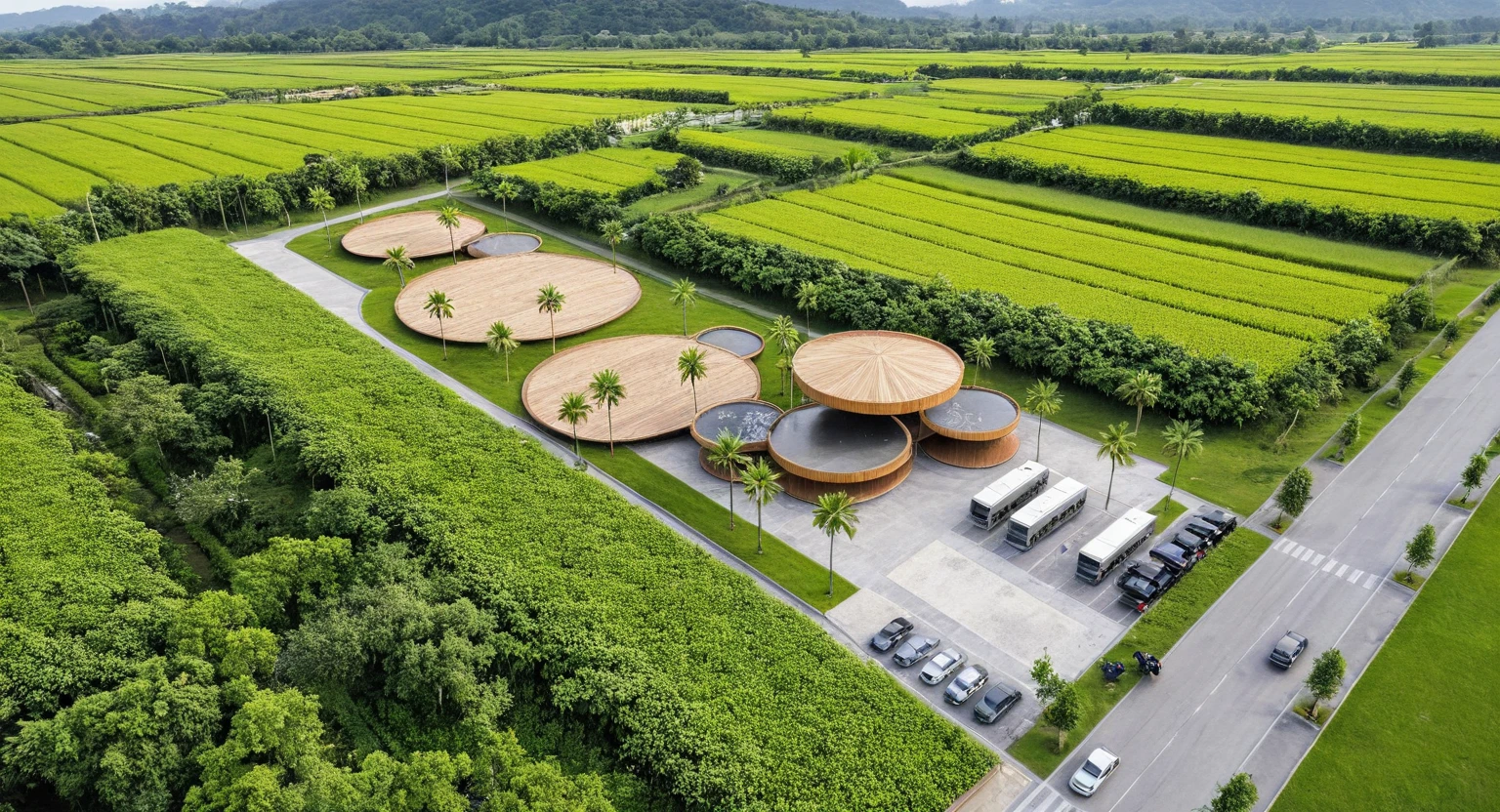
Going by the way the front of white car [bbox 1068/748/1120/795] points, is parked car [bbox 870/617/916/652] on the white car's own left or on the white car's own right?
on the white car's own right

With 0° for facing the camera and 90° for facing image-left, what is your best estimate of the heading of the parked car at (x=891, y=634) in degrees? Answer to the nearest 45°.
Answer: approximately 45°

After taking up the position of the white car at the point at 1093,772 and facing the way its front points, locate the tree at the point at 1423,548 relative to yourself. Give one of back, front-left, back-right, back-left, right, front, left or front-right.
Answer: back

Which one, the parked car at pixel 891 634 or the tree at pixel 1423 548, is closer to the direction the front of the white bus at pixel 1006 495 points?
the parked car

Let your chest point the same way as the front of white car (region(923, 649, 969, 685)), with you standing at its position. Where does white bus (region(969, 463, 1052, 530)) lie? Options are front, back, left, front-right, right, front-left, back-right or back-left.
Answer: back-right

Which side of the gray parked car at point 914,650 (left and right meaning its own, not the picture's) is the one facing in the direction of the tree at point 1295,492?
back

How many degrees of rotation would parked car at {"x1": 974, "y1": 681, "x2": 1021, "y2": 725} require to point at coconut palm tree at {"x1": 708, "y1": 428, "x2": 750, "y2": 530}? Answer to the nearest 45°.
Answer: approximately 90° to its right

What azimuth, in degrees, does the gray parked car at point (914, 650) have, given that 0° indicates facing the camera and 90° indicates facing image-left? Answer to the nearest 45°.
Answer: approximately 45°

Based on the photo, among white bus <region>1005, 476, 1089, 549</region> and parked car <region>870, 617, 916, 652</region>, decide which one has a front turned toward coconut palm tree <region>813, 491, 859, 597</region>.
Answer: the white bus
